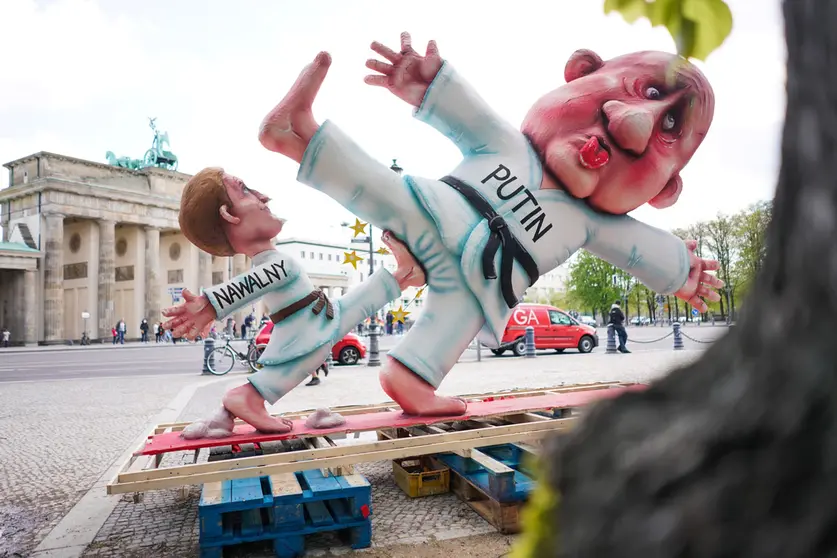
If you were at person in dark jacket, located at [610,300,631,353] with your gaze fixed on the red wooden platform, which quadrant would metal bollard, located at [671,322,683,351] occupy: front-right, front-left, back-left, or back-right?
back-left

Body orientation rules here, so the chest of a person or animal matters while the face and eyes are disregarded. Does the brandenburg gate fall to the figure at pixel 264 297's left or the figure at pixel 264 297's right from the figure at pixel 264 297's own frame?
on its left

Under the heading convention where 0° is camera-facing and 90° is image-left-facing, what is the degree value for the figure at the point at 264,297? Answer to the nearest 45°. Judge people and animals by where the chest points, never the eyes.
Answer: approximately 270°

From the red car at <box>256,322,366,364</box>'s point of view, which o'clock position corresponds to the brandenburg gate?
The brandenburg gate is roughly at 8 o'clock from the red car.

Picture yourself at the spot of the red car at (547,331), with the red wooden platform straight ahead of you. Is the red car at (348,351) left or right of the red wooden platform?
right

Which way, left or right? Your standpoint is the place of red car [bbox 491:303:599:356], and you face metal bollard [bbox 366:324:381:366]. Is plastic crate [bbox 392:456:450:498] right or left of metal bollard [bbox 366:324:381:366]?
left
